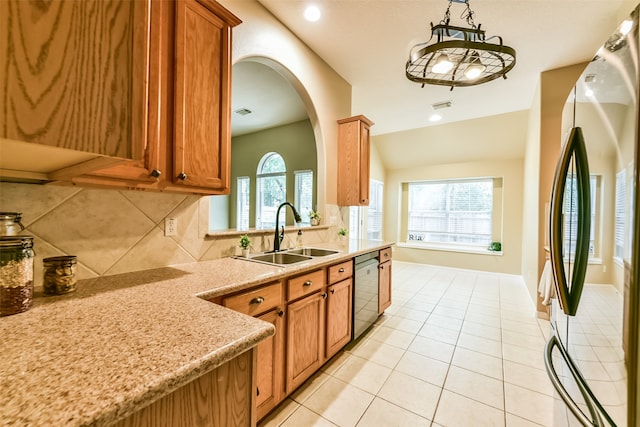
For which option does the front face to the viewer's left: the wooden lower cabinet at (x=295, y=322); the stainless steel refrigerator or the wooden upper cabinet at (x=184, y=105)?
the stainless steel refrigerator

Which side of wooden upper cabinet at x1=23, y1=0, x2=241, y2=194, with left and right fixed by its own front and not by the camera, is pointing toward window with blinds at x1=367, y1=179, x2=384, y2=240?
left

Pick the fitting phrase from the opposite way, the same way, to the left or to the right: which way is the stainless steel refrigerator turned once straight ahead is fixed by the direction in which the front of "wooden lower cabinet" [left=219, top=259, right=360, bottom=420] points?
the opposite way

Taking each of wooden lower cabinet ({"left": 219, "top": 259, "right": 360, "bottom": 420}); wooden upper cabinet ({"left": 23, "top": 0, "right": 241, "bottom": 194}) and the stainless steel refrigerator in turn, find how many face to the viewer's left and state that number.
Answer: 1

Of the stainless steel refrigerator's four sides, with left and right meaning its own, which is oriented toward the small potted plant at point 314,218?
front

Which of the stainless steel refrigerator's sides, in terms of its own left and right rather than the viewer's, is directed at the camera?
left

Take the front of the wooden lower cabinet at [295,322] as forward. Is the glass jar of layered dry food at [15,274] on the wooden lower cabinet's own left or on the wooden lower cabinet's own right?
on the wooden lower cabinet's own right

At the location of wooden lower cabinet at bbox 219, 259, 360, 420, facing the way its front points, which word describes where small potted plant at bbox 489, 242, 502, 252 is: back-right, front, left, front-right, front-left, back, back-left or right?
left

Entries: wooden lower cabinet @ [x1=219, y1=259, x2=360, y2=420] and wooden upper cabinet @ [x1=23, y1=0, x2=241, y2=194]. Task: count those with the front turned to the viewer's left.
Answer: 0

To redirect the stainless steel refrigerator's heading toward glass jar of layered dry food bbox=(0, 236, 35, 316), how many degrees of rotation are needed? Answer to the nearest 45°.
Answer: approximately 45° to its left

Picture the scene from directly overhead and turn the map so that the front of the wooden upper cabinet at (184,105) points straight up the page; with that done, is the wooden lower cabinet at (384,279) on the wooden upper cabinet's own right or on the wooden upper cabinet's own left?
on the wooden upper cabinet's own left

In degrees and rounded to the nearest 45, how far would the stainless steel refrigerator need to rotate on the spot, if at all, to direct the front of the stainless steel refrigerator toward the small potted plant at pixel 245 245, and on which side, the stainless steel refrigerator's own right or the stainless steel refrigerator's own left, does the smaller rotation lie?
0° — it already faces it

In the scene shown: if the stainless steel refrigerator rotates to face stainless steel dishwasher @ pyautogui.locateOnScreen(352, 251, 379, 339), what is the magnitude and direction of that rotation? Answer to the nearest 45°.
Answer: approximately 45° to its right

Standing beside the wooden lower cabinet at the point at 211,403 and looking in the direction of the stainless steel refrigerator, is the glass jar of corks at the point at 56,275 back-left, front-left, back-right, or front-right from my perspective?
back-left
